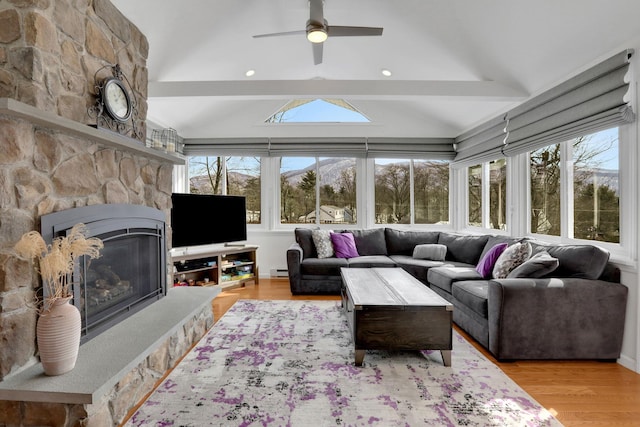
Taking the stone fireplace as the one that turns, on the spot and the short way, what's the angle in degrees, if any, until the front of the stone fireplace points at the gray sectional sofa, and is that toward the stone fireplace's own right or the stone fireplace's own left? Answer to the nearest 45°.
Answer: approximately 45° to the stone fireplace's own left

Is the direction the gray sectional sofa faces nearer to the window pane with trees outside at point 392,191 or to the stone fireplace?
the stone fireplace

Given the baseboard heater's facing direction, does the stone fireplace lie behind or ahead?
ahead

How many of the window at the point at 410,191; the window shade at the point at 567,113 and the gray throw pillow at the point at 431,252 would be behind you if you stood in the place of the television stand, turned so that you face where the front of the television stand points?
0

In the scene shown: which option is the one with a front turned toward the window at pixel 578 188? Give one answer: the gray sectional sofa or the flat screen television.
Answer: the flat screen television

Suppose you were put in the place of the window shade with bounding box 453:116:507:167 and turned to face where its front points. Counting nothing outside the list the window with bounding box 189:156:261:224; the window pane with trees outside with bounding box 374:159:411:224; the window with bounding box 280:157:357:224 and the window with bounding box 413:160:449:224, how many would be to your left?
0

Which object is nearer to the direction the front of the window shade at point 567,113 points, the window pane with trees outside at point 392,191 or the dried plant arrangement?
the dried plant arrangement

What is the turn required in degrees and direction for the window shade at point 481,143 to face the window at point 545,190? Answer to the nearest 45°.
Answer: approximately 90° to its left

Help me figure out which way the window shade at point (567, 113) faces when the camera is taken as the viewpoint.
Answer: facing the viewer and to the left of the viewer

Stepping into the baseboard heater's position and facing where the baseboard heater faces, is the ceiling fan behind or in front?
in front

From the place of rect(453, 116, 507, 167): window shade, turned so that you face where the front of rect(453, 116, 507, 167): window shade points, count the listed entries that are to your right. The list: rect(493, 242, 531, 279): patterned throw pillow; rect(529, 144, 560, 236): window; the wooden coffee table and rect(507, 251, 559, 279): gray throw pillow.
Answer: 0

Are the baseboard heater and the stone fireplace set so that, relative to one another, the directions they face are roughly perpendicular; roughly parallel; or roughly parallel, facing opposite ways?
roughly perpendicular

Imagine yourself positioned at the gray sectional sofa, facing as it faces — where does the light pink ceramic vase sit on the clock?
The light pink ceramic vase is roughly at 12 o'clock from the gray sectional sofa.

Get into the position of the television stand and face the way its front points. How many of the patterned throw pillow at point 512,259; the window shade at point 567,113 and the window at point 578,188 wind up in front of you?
3

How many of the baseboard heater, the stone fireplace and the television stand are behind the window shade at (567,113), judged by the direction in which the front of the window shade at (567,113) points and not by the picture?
0

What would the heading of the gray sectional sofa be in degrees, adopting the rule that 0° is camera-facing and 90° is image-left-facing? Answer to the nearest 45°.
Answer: approximately 45°

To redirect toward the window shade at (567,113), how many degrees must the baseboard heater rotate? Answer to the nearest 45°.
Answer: approximately 45° to its left

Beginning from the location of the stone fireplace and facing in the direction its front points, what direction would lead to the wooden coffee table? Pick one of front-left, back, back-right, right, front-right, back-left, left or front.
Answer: front-left

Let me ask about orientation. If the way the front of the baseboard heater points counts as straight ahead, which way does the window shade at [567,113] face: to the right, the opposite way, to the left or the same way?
to the right
